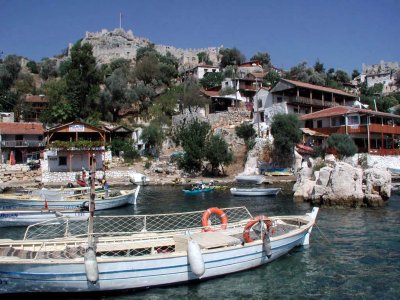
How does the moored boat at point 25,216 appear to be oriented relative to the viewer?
to the viewer's right

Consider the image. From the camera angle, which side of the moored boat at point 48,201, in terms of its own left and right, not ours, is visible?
right

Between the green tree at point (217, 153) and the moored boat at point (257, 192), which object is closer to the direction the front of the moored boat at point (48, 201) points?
the moored boat

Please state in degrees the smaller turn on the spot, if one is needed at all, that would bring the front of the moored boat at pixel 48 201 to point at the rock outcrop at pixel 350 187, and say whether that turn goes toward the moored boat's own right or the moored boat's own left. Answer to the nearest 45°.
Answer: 0° — it already faces it

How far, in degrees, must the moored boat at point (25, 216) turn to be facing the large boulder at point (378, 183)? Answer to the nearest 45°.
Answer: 0° — it already faces it

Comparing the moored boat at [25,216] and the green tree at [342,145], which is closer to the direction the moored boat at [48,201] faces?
the green tree

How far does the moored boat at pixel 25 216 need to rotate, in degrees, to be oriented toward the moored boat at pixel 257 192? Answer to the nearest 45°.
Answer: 0° — it already faces it
